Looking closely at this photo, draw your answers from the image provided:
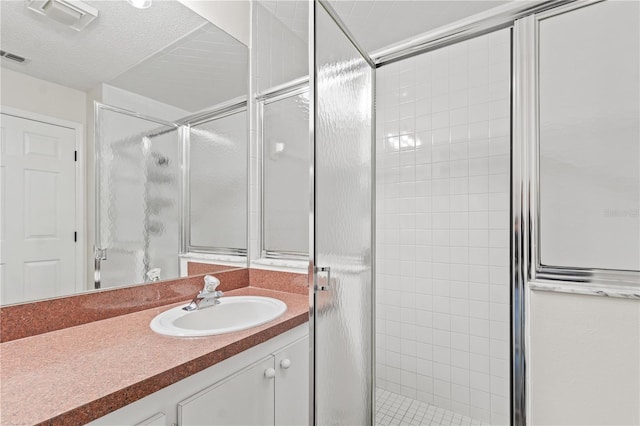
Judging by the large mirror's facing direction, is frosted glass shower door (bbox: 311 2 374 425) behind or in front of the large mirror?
in front

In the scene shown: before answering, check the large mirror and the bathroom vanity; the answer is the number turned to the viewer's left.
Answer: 0

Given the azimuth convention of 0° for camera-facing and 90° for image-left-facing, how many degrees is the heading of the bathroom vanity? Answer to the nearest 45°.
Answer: approximately 315°
